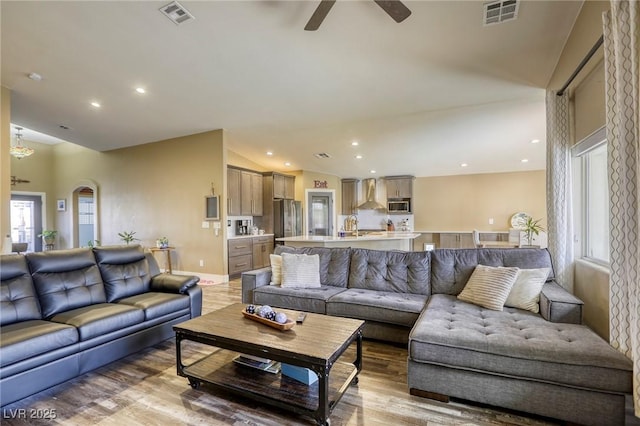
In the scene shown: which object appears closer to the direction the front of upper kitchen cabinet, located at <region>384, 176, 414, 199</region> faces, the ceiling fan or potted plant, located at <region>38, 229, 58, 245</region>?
the ceiling fan

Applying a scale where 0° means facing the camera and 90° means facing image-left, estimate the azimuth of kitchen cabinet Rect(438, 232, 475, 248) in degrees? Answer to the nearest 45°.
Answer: approximately 0°

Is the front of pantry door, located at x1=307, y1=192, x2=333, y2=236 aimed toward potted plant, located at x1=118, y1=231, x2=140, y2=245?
no

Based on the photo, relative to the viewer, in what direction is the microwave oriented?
toward the camera

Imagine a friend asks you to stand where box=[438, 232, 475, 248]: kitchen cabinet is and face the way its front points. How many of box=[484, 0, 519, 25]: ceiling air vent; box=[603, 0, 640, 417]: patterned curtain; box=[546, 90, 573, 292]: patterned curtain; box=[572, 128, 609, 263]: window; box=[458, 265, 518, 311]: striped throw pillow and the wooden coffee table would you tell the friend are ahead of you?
6

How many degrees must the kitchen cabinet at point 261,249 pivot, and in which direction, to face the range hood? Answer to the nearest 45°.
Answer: approximately 90° to its left

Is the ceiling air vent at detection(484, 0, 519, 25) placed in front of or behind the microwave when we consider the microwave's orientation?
in front

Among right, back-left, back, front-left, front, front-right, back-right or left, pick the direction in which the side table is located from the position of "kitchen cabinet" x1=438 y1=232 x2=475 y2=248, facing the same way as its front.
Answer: front-right

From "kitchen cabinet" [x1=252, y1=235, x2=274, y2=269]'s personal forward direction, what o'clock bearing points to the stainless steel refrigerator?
The stainless steel refrigerator is roughly at 9 o'clock from the kitchen cabinet.

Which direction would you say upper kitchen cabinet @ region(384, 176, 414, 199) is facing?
toward the camera

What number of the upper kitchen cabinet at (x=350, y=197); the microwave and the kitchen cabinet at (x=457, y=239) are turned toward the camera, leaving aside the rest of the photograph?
3

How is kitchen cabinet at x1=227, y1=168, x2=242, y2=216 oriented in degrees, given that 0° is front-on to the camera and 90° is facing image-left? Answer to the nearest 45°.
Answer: approximately 315°

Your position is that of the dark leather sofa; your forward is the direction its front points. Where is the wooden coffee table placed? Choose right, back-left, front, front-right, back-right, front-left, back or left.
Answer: front

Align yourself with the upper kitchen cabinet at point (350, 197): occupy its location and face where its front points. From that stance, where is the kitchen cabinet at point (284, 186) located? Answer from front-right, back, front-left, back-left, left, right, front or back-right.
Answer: front-right

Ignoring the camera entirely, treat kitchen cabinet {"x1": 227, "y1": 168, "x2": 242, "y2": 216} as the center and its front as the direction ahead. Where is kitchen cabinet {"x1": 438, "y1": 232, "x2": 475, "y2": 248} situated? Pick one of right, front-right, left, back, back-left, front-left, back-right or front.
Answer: front-left

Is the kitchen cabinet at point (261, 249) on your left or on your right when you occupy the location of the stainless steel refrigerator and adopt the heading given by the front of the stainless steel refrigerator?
on your right

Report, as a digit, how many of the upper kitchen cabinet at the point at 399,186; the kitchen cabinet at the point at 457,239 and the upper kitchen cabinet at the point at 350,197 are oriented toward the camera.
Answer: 3

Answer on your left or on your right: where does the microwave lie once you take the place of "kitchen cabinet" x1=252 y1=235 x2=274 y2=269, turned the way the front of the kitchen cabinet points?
on your left
